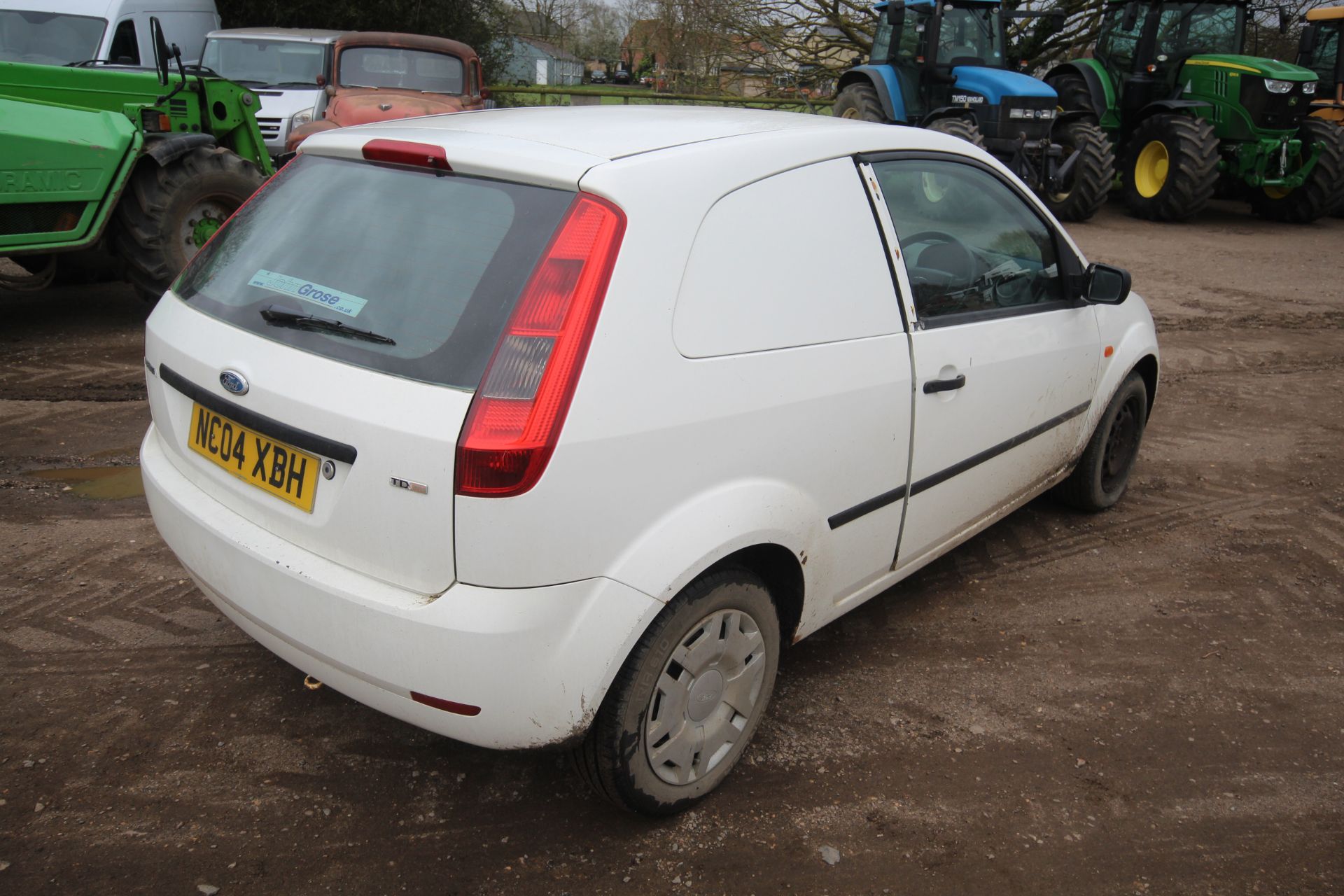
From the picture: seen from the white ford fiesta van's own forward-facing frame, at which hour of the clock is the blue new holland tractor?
The blue new holland tractor is roughly at 11 o'clock from the white ford fiesta van.

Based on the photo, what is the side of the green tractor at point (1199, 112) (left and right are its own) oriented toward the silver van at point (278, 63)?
right

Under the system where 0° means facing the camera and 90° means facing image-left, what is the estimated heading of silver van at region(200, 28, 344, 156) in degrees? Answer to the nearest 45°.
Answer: approximately 0°

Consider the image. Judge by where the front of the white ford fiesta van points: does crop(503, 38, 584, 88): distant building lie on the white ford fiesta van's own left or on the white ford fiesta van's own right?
on the white ford fiesta van's own left

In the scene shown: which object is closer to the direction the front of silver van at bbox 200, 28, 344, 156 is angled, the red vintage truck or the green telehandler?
the green telehandler

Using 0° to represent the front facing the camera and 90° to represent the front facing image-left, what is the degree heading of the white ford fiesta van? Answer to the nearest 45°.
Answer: approximately 225°

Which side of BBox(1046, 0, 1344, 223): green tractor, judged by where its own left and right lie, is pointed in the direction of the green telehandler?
right

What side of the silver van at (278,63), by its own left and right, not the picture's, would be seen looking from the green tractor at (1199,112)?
left

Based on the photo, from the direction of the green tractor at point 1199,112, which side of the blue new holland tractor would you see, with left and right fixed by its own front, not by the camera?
left

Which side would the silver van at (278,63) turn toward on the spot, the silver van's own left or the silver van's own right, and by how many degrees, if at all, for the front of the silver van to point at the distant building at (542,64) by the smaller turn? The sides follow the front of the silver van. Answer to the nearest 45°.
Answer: approximately 180°

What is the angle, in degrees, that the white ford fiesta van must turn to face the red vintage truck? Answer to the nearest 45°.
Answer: approximately 45° to its left
